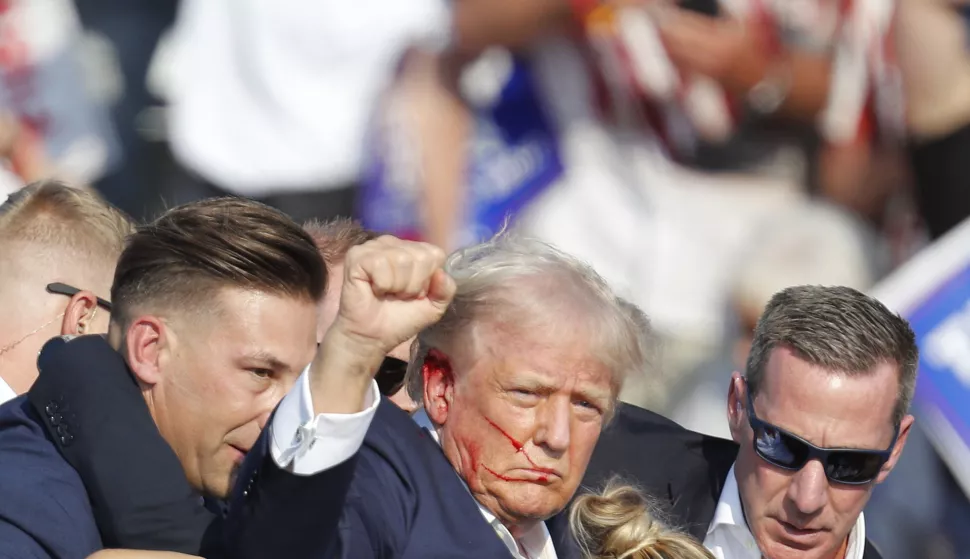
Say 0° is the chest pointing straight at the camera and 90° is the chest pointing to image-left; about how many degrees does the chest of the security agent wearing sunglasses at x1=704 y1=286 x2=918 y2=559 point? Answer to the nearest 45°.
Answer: approximately 0°

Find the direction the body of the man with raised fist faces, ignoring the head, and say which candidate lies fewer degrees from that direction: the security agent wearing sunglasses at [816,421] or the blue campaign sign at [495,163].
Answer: the security agent wearing sunglasses

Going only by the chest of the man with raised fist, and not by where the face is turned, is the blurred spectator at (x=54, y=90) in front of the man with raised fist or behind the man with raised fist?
behind

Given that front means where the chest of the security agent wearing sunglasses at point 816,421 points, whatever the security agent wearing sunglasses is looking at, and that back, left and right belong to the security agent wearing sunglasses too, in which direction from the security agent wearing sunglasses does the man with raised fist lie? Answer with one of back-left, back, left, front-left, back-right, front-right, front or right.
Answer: front-right

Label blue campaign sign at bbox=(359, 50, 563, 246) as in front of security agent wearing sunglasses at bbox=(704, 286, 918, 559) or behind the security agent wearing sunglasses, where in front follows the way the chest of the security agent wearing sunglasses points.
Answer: behind
